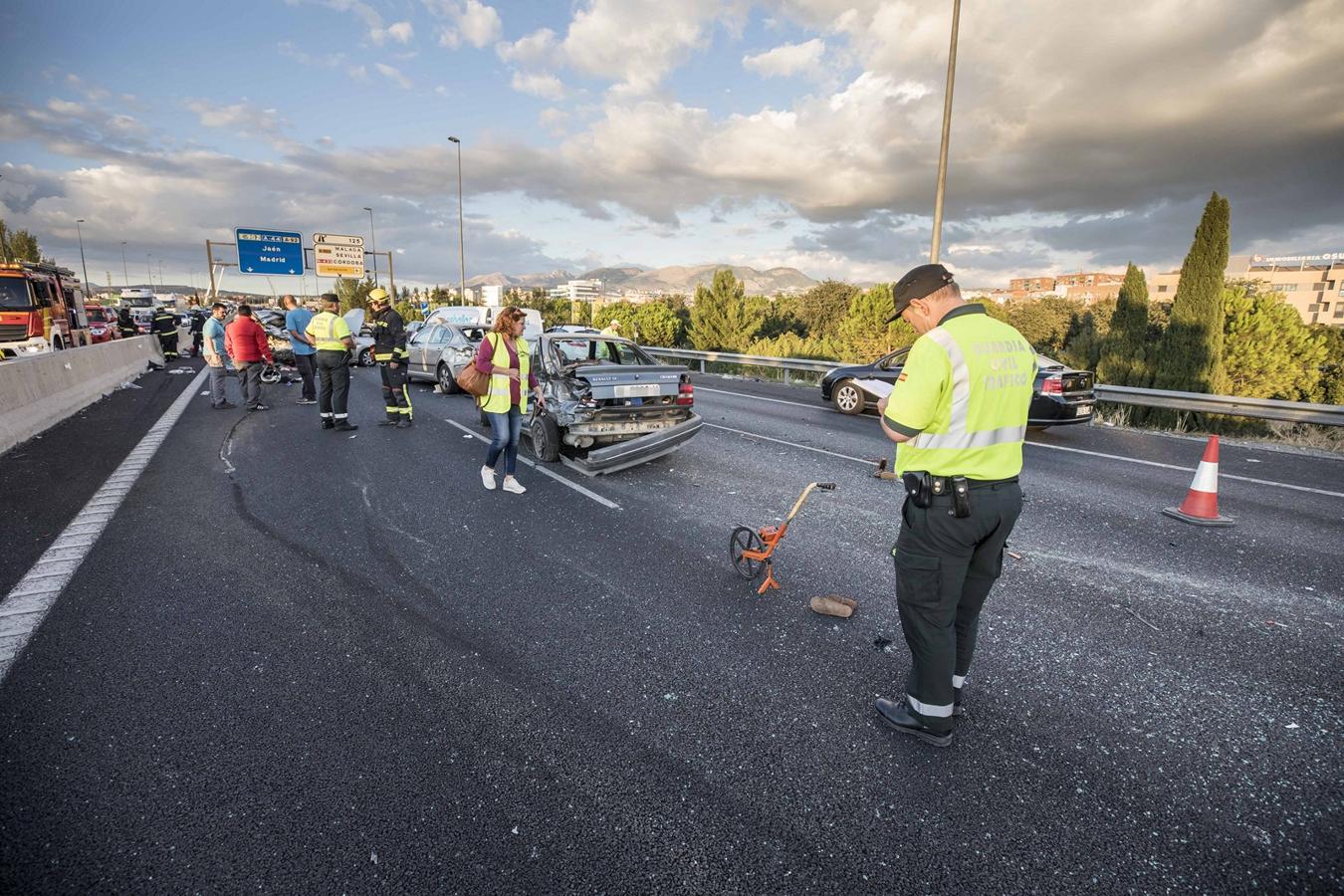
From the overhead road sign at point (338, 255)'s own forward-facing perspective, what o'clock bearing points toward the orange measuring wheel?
The orange measuring wheel is roughly at 12 o'clock from the overhead road sign.

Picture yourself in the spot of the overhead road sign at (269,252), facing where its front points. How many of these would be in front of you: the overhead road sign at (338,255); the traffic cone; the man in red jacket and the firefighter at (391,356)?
3

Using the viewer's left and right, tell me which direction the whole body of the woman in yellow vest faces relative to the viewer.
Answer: facing the viewer and to the right of the viewer

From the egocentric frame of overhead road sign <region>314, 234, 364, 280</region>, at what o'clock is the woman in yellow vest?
The woman in yellow vest is roughly at 12 o'clock from the overhead road sign.

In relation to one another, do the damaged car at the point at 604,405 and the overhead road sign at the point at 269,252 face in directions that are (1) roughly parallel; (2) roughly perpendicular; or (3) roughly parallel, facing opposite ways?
roughly parallel, facing opposite ways

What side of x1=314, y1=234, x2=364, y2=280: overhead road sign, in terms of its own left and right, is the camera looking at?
front

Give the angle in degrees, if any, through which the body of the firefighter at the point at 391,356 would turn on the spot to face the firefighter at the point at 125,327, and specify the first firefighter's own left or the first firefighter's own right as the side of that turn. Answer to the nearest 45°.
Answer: approximately 90° to the first firefighter's own right

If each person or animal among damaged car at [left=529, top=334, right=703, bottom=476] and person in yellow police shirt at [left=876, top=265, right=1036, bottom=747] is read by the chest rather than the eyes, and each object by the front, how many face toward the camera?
0

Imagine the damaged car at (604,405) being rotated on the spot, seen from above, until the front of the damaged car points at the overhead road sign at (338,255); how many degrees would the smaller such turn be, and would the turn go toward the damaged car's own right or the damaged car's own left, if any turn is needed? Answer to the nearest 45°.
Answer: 0° — it already faces it

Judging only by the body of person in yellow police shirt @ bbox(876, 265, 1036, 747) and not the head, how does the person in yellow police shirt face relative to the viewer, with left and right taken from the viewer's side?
facing away from the viewer and to the left of the viewer

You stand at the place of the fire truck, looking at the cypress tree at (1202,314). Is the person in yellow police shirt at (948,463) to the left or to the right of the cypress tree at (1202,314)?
right

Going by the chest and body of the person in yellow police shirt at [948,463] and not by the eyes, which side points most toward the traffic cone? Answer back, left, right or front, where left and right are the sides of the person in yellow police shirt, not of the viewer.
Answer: right

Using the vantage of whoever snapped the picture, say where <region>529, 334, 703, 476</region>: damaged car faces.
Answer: facing away from the viewer and to the left of the viewer

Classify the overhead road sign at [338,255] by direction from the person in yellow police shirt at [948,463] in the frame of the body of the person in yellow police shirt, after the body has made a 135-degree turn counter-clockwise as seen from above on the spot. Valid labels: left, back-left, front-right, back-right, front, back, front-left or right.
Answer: back-right

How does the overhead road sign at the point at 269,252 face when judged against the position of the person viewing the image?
facing the viewer
